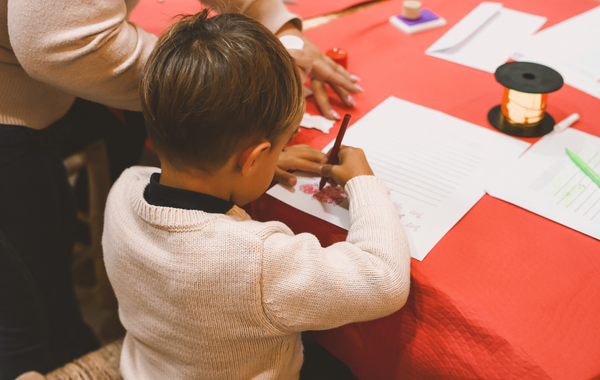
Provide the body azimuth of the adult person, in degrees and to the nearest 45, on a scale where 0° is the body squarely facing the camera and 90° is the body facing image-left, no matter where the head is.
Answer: approximately 270°

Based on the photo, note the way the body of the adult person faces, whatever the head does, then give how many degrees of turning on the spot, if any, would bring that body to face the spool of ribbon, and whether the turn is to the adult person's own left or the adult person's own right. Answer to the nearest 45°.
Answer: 0° — they already face it

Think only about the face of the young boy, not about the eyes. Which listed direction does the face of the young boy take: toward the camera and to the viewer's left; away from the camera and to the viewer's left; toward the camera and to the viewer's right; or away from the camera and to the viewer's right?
away from the camera and to the viewer's right

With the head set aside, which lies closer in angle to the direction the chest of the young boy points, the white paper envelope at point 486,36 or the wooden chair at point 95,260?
the white paper envelope

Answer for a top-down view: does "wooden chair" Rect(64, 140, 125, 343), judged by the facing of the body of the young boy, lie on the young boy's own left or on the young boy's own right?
on the young boy's own left

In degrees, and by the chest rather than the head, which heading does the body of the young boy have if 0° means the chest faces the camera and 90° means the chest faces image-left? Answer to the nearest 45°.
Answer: approximately 225°
